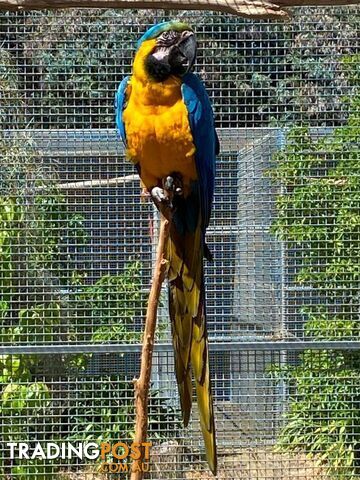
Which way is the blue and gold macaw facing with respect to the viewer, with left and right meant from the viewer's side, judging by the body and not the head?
facing the viewer
